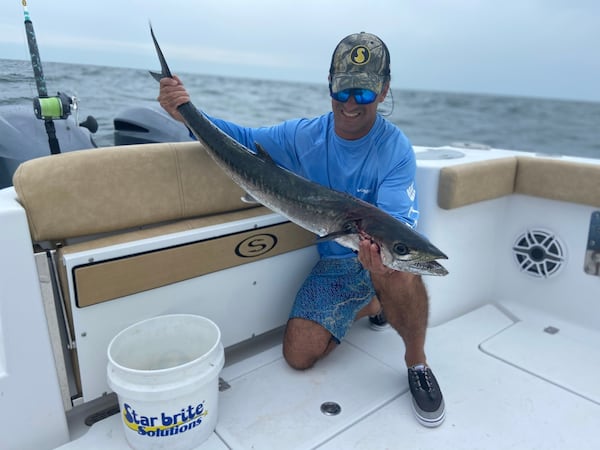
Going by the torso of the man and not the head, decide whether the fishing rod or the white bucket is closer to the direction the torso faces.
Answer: the white bucket

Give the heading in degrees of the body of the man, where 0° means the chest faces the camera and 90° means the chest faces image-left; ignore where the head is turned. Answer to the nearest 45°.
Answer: approximately 0°

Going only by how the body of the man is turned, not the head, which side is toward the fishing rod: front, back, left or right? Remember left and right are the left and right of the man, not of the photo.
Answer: right

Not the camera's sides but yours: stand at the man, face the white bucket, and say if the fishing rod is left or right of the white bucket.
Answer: right

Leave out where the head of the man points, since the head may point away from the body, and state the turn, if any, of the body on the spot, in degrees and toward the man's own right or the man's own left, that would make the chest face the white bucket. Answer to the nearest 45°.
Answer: approximately 45° to the man's own right
